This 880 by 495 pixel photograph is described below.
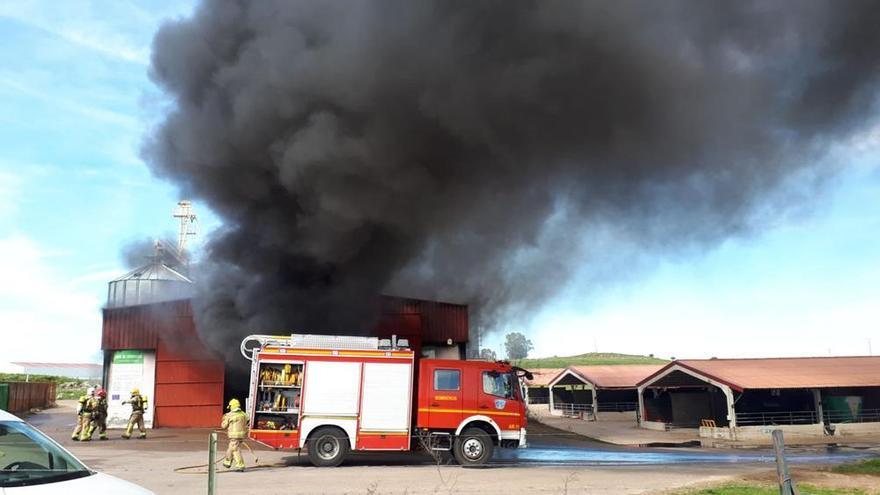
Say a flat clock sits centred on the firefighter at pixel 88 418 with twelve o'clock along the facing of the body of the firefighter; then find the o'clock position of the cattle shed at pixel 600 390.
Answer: The cattle shed is roughly at 11 o'clock from the firefighter.

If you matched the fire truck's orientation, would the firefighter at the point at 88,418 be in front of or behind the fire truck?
behind

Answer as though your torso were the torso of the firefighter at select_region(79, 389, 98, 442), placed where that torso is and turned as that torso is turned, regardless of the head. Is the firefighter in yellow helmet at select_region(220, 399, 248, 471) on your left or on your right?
on your right

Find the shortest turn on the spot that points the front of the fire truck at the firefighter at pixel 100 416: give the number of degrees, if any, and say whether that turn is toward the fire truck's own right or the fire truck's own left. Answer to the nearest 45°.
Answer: approximately 135° to the fire truck's own left

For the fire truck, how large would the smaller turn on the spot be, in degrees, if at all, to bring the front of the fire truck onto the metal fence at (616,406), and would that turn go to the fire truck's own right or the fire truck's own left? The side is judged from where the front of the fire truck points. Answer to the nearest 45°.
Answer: approximately 45° to the fire truck's own left

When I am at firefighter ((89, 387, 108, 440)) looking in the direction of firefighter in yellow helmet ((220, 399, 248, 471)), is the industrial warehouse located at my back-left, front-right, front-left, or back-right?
back-left

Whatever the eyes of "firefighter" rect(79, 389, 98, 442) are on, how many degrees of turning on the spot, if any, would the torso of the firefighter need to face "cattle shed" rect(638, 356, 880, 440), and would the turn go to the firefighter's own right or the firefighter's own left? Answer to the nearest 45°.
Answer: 0° — they already face it

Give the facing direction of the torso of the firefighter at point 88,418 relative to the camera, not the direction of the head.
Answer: to the viewer's right

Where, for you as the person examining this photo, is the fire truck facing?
facing to the right of the viewer
